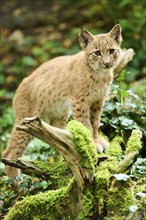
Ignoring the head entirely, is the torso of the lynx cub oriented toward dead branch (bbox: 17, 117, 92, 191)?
no

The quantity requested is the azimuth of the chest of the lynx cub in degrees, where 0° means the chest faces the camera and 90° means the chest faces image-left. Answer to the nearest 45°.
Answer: approximately 315°
